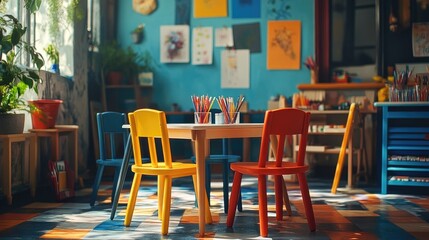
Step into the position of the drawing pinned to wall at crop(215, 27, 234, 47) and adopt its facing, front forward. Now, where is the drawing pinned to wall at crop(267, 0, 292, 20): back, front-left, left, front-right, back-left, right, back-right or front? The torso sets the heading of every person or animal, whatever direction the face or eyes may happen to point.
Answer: left

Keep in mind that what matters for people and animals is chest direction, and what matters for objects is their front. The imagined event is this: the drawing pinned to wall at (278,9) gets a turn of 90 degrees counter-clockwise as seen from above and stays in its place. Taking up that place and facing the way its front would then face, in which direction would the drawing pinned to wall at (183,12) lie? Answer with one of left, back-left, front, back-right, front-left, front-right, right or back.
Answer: back

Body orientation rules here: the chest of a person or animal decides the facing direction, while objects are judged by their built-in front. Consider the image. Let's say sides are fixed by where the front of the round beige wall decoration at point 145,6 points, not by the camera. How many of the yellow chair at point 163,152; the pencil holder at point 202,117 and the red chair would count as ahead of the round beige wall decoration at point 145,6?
3

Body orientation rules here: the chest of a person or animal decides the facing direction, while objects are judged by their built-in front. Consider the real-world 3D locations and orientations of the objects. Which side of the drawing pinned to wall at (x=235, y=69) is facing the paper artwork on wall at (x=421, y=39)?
left

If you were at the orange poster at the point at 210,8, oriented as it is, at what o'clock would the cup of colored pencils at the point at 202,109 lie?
The cup of colored pencils is roughly at 12 o'clock from the orange poster.

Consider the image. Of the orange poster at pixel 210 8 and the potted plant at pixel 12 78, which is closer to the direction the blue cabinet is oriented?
the potted plant

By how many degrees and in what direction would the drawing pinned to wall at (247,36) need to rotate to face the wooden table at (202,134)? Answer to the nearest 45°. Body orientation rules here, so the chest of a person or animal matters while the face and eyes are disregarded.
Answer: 0° — it already faces it
